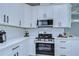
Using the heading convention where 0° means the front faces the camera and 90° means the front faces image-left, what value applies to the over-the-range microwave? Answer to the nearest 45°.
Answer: approximately 0°

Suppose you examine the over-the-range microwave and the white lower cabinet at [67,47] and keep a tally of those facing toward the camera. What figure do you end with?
2

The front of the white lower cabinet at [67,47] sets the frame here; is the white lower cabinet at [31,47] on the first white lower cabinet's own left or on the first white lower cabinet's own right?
on the first white lower cabinet's own right

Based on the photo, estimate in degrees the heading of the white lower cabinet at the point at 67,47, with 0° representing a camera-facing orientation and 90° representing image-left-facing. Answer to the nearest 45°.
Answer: approximately 0°
